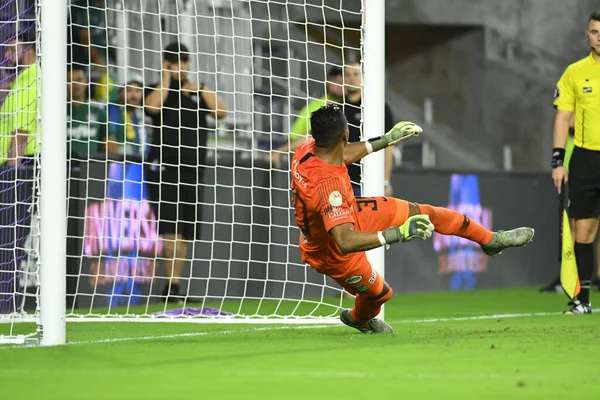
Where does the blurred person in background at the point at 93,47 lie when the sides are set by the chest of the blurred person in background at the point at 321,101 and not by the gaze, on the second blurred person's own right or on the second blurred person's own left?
on the second blurred person's own right

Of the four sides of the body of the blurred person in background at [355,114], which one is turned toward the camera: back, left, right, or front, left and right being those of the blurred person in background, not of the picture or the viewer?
front

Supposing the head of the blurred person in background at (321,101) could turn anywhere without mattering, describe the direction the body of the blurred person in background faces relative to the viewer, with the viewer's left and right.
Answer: facing the viewer

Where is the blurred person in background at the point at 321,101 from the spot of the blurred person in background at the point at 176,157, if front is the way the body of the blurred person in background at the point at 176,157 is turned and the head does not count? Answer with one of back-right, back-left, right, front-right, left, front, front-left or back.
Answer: left

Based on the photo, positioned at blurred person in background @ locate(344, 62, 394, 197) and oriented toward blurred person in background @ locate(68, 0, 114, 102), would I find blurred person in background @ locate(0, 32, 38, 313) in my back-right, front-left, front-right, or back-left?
front-left

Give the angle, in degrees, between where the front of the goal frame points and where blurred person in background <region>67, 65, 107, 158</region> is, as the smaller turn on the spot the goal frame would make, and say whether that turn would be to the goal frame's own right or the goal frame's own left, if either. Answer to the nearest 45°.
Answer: approximately 135° to the goal frame's own left

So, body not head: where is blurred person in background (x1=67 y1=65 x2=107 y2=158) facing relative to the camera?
toward the camera

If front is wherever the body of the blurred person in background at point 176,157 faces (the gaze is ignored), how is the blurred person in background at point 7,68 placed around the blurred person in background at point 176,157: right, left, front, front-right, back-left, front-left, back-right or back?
front-right
